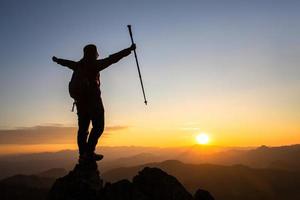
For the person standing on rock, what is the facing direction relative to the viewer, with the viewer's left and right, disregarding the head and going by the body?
facing away from the viewer and to the right of the viewer
